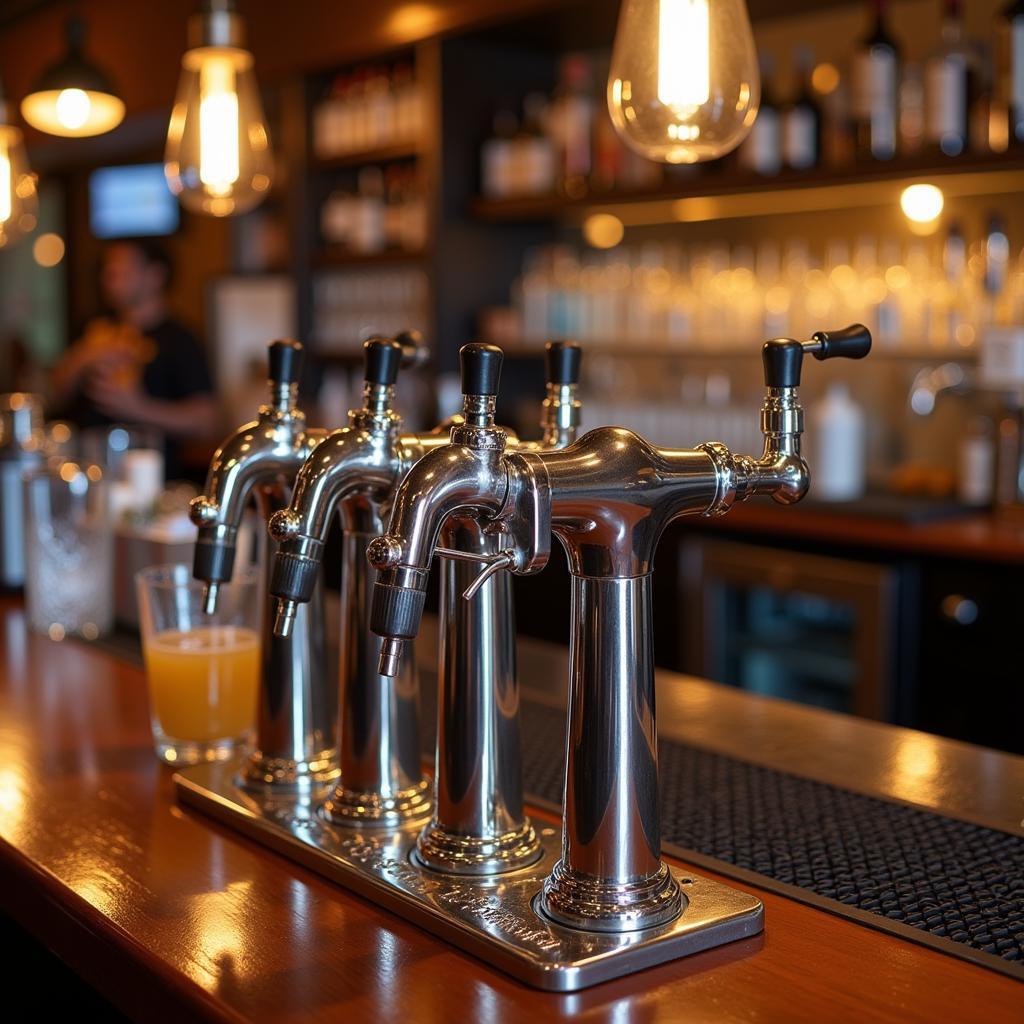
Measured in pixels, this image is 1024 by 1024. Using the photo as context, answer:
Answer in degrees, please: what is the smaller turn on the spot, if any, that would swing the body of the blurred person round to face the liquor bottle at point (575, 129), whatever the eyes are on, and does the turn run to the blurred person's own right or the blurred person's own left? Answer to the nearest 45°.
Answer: approximately 90° to the blurred person's own left

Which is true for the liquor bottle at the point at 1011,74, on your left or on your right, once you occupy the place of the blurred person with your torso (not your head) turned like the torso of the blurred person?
on your left

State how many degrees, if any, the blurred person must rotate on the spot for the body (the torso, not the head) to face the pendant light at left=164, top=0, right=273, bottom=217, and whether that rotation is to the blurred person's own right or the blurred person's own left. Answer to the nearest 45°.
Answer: approximately 45° to the blurred person's own left

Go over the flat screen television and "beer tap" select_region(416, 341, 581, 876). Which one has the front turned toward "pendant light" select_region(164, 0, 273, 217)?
the flat screen television

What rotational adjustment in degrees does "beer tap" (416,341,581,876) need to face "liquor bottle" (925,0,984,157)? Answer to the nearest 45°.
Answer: approximately 180°

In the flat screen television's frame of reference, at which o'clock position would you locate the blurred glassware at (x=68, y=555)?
The blurred glassware is roughly at 12 o'clock from the flat screen television.

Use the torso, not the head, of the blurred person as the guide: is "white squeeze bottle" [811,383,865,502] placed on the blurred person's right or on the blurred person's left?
on the blurred person's left

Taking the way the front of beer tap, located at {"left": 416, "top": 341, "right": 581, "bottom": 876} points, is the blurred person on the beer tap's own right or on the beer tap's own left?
on the beer tap's own right

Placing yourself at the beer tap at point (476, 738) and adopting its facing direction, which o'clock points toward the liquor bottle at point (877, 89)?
The liquor bottle is roughly at 5 o'clock from the beer tap.
